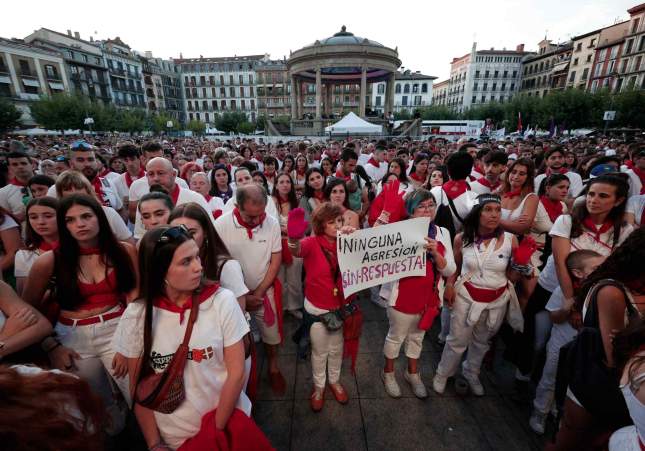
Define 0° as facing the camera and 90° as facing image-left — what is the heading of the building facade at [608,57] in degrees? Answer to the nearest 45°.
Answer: approximately 45°

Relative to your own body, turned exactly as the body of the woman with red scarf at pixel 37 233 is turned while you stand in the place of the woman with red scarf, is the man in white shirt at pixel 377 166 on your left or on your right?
on your left

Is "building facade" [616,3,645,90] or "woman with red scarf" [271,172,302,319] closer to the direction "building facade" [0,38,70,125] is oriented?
the building facade

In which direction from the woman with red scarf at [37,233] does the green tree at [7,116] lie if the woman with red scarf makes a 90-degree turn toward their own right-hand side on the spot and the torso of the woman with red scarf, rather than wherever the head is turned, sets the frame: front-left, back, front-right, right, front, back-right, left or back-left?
back-right

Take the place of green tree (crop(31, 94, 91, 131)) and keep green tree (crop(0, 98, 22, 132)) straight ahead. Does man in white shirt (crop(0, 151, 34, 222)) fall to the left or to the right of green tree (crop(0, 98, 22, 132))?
left

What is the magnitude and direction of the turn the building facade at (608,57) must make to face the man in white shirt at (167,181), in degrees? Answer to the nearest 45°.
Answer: approximately 45° to its left

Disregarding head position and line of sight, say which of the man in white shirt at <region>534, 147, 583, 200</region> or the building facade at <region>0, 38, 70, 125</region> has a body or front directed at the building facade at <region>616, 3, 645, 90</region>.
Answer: the building facade at <region>0, 38, 70, 125</region>
